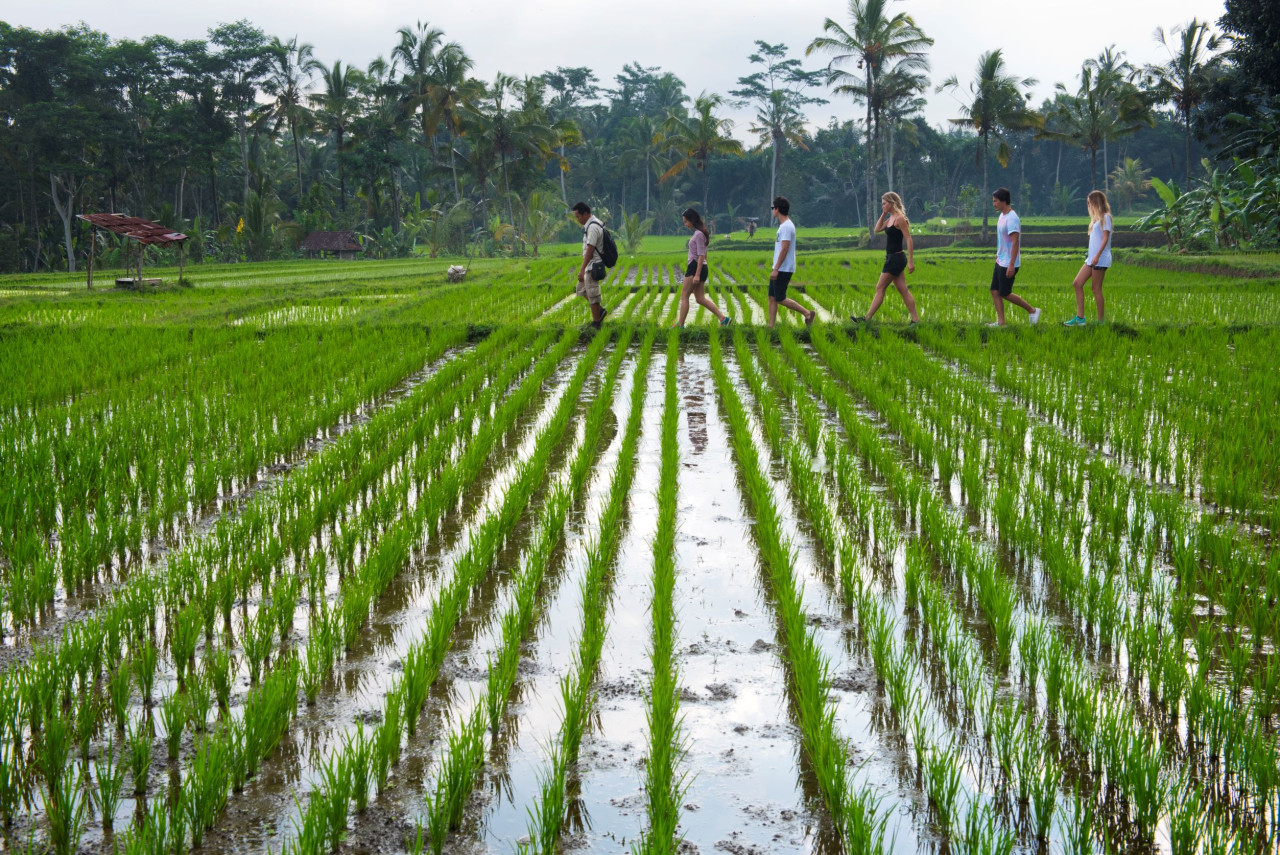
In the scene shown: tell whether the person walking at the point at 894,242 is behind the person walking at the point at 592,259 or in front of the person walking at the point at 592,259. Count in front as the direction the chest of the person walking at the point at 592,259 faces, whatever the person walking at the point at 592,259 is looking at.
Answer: behind

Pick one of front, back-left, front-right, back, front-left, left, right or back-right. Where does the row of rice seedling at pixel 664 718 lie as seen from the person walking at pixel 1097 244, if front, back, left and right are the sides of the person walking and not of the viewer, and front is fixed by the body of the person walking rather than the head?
left

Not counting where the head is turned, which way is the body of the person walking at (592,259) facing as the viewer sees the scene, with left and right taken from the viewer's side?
facing to the left of the viewer

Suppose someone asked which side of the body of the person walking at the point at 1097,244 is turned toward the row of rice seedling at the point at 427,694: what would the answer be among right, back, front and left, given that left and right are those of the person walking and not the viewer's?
left

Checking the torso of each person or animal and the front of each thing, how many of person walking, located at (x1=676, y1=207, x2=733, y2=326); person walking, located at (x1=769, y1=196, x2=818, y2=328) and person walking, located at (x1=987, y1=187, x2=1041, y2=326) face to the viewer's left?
3

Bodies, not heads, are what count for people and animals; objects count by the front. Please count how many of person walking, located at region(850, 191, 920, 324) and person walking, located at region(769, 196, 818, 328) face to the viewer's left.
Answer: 2

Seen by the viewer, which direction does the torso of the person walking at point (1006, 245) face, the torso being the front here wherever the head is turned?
to the viewer's left

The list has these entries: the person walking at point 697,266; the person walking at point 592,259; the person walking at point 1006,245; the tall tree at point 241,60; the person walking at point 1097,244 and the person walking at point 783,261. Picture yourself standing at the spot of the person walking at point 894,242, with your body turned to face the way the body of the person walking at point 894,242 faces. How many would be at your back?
2

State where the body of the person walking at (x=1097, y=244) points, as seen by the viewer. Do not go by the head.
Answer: to the viewer's left

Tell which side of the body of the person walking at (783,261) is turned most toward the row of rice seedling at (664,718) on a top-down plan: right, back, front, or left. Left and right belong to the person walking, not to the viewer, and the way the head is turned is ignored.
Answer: left

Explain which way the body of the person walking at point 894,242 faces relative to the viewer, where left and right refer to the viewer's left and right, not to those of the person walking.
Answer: facing to the left of the viewer

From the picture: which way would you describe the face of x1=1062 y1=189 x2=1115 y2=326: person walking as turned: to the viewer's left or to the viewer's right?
to the viewer's left

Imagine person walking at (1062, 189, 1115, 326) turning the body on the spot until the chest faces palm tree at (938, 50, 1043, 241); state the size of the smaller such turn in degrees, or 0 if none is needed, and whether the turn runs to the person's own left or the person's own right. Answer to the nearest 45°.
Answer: approximately 90° to the person's own right

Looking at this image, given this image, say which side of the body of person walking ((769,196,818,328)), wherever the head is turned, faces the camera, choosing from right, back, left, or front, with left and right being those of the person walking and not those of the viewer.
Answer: left

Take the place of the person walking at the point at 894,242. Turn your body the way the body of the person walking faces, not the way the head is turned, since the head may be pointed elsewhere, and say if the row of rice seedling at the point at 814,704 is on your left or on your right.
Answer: on your left

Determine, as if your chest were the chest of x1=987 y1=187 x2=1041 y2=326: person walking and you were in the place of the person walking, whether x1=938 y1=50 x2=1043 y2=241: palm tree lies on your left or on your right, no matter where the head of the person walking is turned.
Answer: on your right

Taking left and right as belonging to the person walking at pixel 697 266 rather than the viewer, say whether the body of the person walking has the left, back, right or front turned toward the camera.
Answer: left
